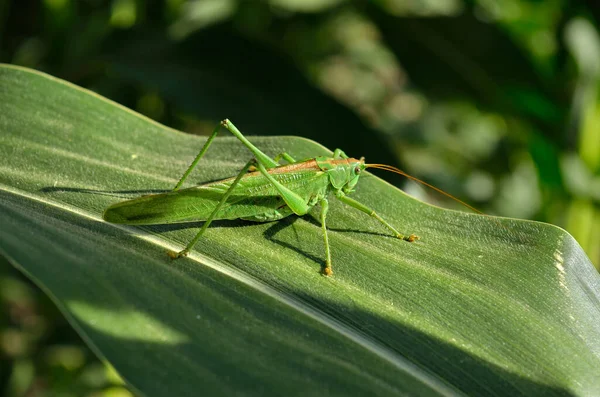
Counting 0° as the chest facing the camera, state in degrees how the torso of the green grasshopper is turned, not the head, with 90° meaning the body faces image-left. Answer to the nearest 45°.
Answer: approximately 270°
